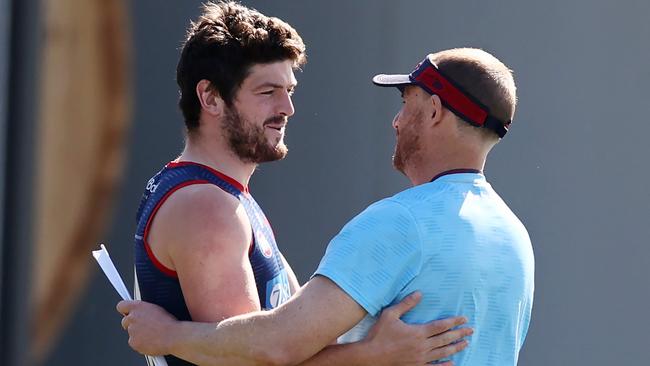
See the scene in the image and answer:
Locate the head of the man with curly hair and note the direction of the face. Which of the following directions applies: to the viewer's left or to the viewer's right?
to the viewer's right

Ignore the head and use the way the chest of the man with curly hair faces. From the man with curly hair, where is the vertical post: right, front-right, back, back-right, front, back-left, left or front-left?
back

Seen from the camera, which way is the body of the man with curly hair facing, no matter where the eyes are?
to the viewer's right

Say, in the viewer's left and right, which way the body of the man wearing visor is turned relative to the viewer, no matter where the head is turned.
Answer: facing away from the viewer and to the left of the viewer

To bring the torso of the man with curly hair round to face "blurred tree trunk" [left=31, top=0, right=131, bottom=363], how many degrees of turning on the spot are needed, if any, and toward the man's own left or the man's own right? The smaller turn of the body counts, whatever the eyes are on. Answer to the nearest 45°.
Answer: approximately 135° to the man's own left

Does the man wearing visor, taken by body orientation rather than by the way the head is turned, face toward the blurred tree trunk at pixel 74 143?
yes
